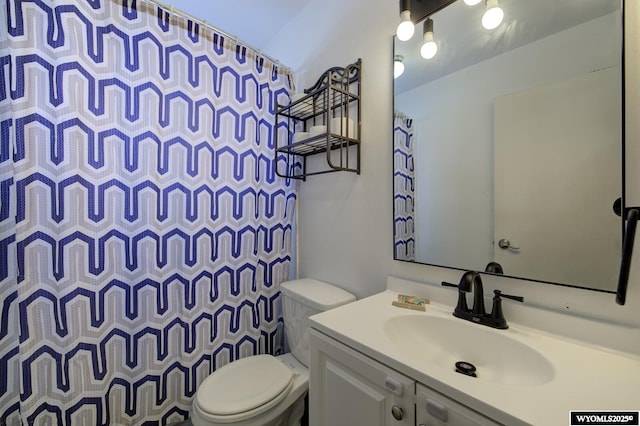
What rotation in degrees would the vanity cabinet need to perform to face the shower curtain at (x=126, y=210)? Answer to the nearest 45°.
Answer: approximately 45° to its right

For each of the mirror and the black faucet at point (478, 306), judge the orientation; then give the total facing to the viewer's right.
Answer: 0

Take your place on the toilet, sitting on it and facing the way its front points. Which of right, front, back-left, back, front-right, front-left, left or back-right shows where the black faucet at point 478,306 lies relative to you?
left

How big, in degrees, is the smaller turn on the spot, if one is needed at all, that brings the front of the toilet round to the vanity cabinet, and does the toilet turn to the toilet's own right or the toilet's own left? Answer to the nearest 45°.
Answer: approximately 90° to the toilet's own left
